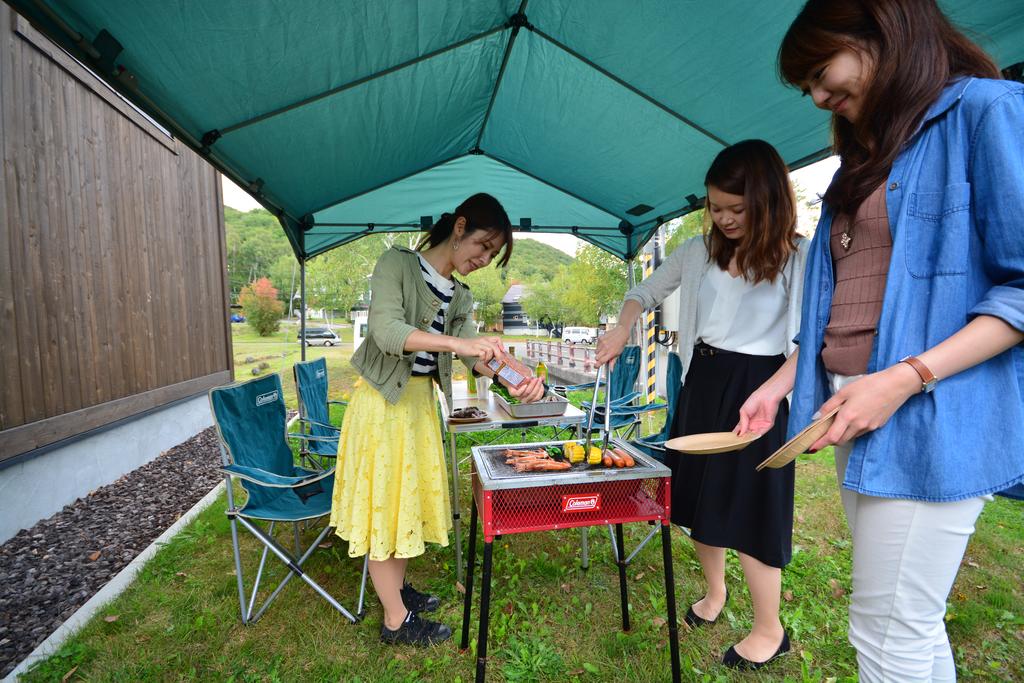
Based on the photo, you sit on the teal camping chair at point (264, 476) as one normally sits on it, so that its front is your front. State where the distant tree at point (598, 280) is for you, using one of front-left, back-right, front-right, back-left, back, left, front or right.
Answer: left

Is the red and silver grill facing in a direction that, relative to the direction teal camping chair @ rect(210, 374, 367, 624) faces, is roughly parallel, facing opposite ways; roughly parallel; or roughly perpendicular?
roughly perpendicular

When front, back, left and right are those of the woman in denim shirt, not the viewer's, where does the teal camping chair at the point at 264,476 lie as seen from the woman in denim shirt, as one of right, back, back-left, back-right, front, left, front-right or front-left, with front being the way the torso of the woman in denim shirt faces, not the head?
front-right

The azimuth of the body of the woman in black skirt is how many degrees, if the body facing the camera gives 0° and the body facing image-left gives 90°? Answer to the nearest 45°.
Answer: approximately 45°

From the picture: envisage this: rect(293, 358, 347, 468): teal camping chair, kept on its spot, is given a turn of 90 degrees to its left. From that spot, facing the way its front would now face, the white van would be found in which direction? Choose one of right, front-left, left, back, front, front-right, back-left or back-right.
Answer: front

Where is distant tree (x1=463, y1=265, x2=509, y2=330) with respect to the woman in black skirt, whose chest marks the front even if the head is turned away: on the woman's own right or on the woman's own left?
on the woman's own right

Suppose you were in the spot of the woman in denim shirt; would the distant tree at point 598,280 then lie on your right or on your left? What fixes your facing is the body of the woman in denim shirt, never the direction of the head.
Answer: on your right

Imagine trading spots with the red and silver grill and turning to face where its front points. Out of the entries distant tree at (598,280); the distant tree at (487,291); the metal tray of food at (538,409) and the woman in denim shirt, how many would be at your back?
3

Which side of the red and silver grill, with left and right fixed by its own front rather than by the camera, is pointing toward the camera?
front

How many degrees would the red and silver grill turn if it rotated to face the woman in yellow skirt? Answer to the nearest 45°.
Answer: approximately 135° to its right

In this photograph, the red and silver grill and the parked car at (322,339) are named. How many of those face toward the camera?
1

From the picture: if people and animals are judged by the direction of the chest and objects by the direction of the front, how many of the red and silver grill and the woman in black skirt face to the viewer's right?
0

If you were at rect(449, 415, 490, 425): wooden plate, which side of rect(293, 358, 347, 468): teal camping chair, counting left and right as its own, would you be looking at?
front

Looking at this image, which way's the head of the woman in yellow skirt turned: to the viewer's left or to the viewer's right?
to the viewer's right

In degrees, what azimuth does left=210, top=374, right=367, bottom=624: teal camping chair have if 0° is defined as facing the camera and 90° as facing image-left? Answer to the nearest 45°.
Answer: approximately 315°
